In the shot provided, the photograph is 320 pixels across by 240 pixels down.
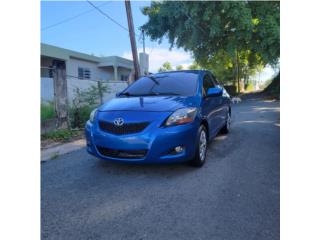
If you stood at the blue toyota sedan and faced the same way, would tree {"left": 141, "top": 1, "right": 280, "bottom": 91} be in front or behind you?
behind

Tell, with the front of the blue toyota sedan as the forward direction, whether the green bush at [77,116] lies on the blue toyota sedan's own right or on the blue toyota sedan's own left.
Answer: on the blue toyota sedan's own right

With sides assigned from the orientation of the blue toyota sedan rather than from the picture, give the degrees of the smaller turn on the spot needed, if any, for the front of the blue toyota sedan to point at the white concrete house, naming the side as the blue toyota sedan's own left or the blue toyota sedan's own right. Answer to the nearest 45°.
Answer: approximately 135° to the blue toyota sedan's own right

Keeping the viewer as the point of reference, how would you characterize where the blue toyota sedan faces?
facing the viewer and to the left of the viewer

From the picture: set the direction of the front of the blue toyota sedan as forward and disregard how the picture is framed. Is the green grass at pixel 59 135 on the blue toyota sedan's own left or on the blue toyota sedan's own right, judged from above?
on the blue toyota sedan's own right
